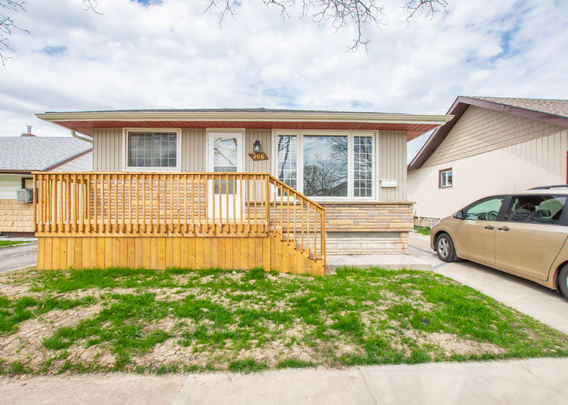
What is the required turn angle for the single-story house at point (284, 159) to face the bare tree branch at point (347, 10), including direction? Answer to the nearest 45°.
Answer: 0° — it already faces it

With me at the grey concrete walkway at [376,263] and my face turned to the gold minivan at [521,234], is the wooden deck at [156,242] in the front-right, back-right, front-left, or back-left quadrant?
back-right

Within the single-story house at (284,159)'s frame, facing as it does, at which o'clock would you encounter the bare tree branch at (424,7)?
The bare tree branch is roughly at 11 o'clock from the single-story house.

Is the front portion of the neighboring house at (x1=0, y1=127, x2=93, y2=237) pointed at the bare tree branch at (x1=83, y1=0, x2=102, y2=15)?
yes

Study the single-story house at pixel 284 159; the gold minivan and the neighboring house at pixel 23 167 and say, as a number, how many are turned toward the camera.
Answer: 2

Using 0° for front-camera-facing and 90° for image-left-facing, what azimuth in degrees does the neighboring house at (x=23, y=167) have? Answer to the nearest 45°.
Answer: approximately 0°

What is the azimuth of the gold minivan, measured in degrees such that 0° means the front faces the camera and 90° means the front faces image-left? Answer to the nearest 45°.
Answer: approximately 135°

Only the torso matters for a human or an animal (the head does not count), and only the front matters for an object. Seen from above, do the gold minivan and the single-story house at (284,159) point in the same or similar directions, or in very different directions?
very different directions
